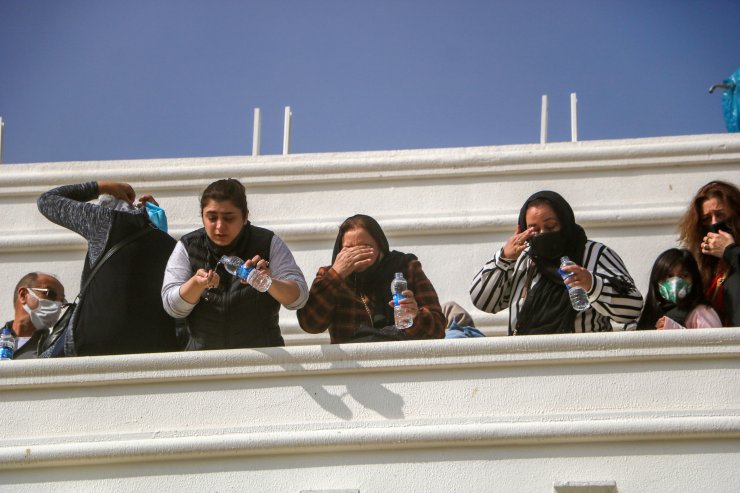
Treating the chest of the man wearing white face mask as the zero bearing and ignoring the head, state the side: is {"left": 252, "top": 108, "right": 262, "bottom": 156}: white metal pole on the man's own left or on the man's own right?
on the man's own left

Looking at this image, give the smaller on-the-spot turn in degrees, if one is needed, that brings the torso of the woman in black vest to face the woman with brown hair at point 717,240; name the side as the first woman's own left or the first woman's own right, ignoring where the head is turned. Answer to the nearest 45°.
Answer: approximately 90° to the first woman's own left

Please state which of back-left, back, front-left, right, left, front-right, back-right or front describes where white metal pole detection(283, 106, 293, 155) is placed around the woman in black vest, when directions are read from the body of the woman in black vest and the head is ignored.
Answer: back

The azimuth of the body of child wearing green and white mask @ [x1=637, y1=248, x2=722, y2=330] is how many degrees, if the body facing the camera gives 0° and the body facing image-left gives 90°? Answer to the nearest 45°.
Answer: approximately 0°
